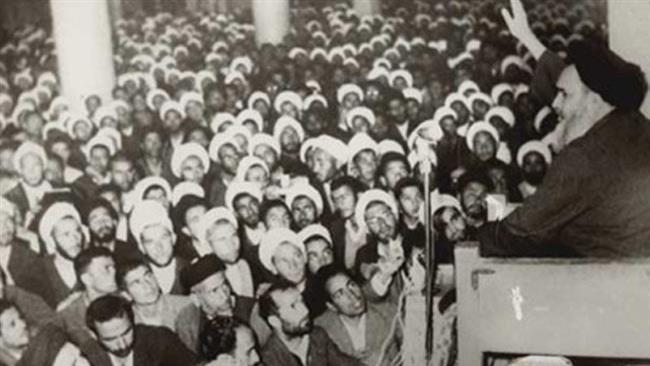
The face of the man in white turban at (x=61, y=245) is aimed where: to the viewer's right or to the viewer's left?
to the viewer's right

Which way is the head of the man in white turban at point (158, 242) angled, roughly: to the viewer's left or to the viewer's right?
to the viewer's right

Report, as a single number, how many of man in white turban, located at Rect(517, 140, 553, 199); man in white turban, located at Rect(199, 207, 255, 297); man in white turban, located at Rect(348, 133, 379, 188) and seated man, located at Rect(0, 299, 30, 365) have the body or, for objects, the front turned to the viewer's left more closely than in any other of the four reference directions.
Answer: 0

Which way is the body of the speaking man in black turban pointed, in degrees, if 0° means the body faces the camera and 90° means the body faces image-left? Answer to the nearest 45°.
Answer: approximately 90°

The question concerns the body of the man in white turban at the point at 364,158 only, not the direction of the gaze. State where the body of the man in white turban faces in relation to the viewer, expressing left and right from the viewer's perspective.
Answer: facing the viewer and to the right of the viewer

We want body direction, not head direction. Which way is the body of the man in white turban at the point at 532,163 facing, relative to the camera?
toward the camera

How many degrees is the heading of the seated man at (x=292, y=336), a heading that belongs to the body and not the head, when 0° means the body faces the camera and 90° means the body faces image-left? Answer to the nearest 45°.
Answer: approximately 315°

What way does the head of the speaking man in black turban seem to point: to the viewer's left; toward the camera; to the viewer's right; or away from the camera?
to the viewer's left

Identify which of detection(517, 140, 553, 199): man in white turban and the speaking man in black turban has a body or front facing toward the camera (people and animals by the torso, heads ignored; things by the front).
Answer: the man in white turban
